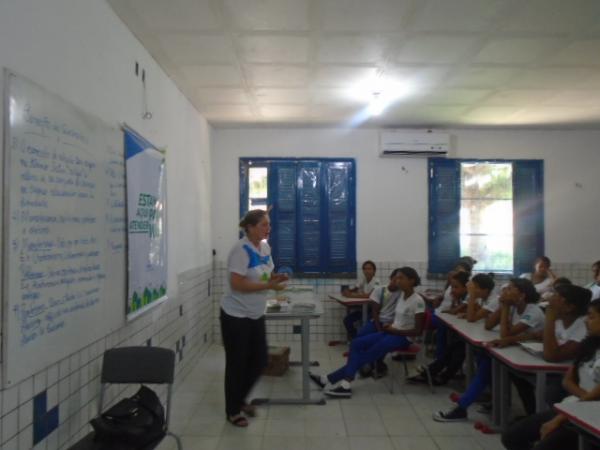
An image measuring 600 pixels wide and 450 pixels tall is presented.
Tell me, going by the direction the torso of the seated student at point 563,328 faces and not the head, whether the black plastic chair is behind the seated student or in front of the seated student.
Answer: in front

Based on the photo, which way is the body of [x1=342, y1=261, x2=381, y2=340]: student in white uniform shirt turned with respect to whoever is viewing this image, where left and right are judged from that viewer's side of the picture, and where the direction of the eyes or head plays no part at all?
facing the viewer and to the left of the viewer

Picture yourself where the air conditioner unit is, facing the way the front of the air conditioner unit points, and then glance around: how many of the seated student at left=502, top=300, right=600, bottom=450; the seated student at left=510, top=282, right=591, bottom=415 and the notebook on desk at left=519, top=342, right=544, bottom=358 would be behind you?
0

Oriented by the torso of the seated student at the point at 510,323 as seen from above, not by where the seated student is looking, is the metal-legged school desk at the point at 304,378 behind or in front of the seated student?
in front

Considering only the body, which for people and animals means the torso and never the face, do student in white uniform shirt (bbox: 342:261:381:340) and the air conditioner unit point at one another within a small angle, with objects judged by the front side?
no

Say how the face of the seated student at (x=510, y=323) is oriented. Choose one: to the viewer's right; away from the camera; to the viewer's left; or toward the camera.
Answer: to the viewer's left

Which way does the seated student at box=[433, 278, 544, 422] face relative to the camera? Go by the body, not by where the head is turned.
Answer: to the viewer's left

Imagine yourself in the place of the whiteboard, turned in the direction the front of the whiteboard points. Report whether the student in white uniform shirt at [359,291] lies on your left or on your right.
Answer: on your left

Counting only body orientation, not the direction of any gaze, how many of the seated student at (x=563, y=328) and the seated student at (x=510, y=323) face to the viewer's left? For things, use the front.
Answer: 2

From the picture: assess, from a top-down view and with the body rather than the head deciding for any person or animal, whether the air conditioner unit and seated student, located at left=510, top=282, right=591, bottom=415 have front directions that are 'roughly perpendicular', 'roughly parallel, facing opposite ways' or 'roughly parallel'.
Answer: roughly perpendicular

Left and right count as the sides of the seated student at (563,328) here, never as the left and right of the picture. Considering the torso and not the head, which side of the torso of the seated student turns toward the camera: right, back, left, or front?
left

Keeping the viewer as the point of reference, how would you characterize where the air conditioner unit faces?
facing the viewer

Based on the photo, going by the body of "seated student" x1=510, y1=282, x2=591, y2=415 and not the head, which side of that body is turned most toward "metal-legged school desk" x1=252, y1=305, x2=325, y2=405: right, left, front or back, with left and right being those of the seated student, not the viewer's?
front

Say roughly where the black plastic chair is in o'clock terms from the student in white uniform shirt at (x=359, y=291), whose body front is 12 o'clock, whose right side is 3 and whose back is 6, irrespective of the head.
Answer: The black plastic chair is roughly at 11 o'clock from the student in white uniform shirt.

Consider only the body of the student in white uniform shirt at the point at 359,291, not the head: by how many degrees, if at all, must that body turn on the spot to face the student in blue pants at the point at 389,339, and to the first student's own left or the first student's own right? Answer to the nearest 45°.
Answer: approximately 45° to the first student's own left

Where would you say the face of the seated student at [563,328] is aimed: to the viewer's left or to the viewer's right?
to the viewer's left

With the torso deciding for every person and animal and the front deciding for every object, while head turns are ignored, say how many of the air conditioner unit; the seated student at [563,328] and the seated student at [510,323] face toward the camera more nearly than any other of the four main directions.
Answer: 1
